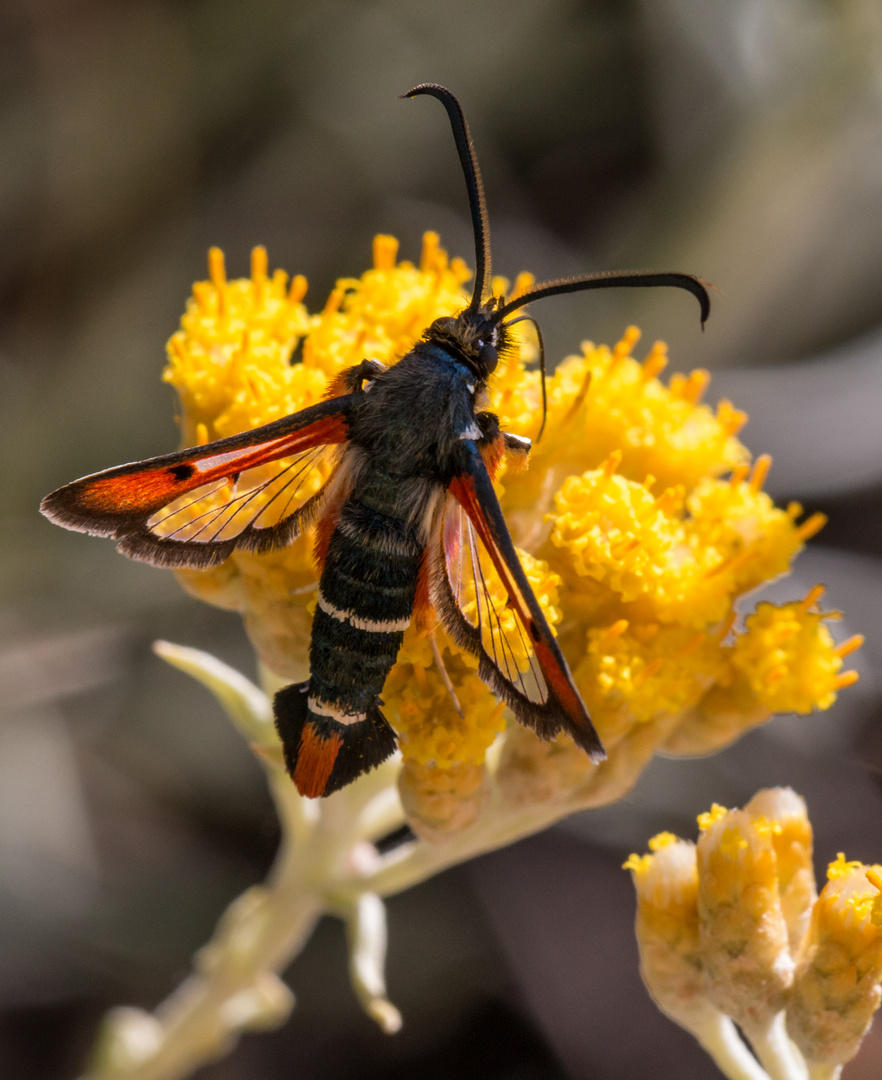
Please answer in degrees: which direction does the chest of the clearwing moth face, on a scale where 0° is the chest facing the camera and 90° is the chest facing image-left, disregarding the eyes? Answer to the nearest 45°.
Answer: approximately 225°
